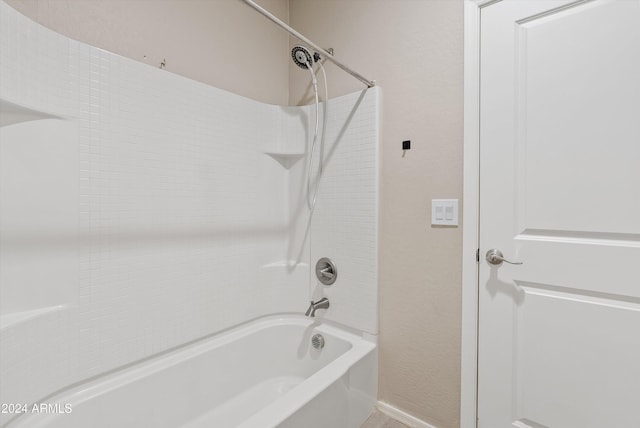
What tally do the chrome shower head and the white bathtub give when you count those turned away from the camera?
0

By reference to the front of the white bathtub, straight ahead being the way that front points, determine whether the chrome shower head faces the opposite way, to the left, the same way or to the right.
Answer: to the right

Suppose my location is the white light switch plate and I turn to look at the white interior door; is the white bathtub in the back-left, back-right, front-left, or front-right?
back-right

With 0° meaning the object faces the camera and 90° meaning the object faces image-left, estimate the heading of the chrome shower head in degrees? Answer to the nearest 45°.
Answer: approximately 45°
